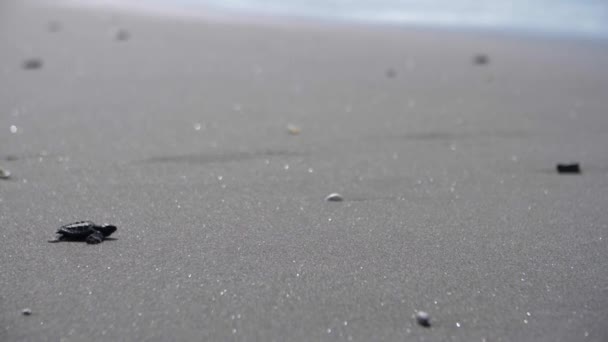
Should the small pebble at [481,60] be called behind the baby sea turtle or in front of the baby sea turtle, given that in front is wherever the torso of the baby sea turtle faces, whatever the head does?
in front

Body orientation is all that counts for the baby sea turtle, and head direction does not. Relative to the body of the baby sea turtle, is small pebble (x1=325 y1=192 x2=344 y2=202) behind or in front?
in front

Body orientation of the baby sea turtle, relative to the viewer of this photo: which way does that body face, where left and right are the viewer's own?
facing to the right of the viewer

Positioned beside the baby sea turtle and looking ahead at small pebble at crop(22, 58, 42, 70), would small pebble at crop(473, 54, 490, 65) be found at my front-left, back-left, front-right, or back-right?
front-right

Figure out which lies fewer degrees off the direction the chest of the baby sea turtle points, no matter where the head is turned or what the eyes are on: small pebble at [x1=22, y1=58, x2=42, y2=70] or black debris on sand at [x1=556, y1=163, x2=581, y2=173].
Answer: the black debris on sand

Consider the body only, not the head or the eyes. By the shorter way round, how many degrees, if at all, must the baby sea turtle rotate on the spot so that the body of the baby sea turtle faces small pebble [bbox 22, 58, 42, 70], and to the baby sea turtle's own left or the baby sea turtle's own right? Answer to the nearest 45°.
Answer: approximately 90° to the baby sea turtle's own left

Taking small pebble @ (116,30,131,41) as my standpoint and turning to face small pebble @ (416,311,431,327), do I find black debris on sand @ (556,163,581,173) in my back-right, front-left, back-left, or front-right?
front-left

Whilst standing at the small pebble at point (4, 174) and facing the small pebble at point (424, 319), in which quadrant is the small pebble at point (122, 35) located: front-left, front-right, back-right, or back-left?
back-left

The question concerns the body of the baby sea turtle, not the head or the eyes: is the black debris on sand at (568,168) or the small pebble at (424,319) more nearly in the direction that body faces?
the black debris on sand

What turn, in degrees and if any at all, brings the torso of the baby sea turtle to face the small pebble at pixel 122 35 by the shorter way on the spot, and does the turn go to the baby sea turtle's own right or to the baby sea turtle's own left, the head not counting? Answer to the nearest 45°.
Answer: approximately 90° to the baby sea turtle's own left

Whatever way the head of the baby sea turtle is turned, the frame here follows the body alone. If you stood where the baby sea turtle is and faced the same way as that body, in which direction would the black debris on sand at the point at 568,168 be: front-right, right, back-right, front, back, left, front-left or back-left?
front

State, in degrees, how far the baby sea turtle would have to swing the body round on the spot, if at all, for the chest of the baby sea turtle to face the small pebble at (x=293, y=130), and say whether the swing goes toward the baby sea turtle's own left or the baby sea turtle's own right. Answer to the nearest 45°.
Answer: approximately 45° to the baby sea turtle's own left

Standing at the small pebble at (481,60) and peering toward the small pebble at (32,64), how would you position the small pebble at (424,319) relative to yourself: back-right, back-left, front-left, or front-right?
front-left
